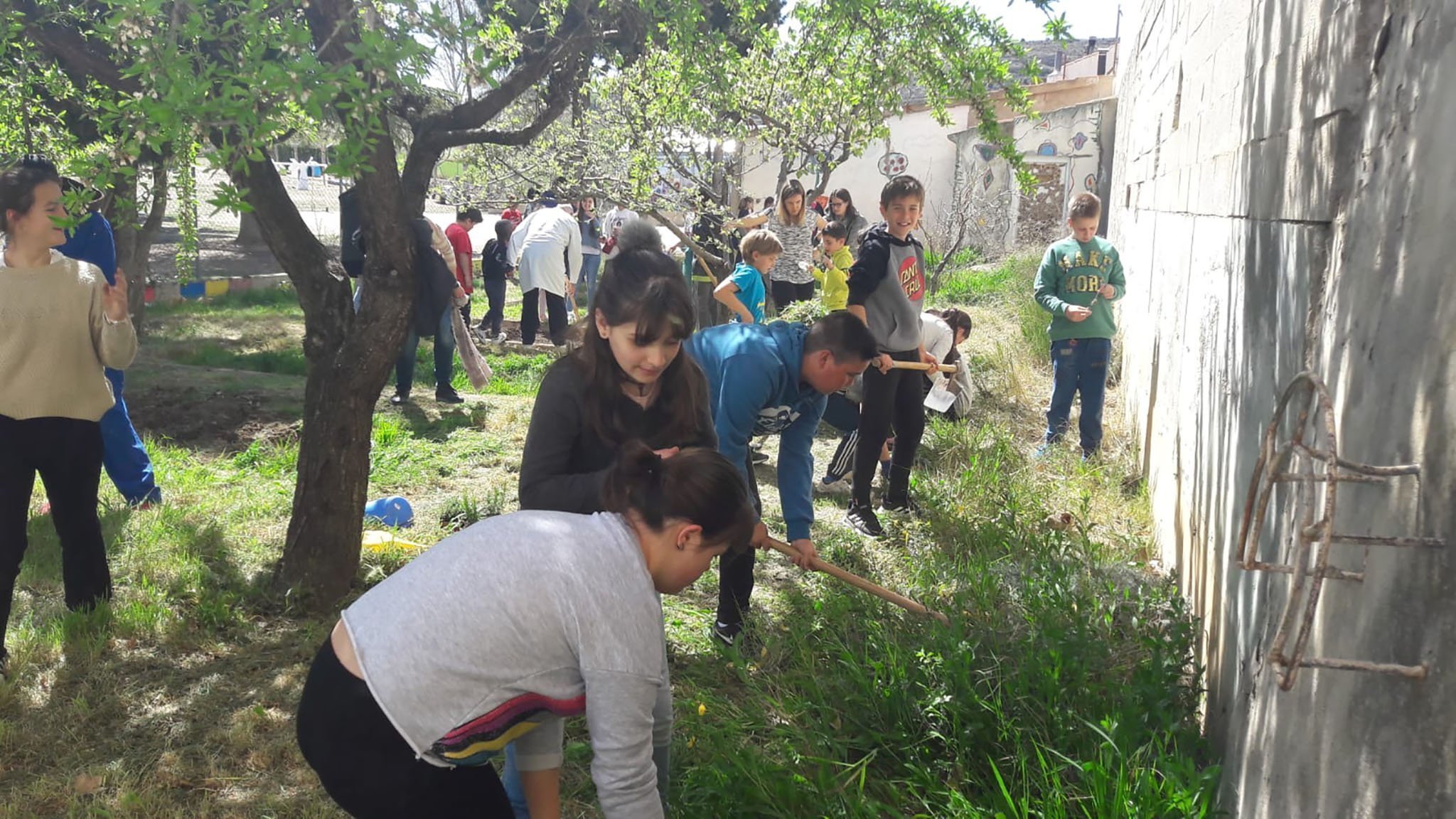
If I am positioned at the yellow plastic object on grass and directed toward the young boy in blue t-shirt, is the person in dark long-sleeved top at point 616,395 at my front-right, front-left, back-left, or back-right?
back-right

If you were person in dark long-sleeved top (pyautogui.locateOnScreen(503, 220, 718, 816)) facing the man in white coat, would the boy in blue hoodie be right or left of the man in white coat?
right

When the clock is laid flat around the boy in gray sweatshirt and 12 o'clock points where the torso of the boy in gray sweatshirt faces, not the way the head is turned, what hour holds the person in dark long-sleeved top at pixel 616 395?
The person in dark long-sleeved top is roughly at 2 o'clock from the boy in gray sweatshirt.

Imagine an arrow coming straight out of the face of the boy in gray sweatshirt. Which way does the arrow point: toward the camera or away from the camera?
toward the camera

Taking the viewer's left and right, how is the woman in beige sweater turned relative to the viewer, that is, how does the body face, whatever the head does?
facing the viewer and to the right of the viewer

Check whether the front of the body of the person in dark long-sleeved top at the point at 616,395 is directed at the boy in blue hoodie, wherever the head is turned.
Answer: no

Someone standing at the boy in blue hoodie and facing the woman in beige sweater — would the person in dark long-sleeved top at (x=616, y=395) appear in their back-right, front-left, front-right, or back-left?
front-left

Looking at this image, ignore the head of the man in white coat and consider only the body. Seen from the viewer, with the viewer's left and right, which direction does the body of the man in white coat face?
facing away from the viewer

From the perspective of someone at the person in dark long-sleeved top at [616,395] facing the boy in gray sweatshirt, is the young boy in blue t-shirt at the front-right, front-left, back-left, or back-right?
front-left

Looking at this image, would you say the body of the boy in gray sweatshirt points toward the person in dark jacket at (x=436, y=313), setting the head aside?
no

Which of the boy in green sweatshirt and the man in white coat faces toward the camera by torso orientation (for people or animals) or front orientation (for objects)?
the boy in green sweatshirt

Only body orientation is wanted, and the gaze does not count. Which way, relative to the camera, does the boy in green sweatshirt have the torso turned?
toward the camera
